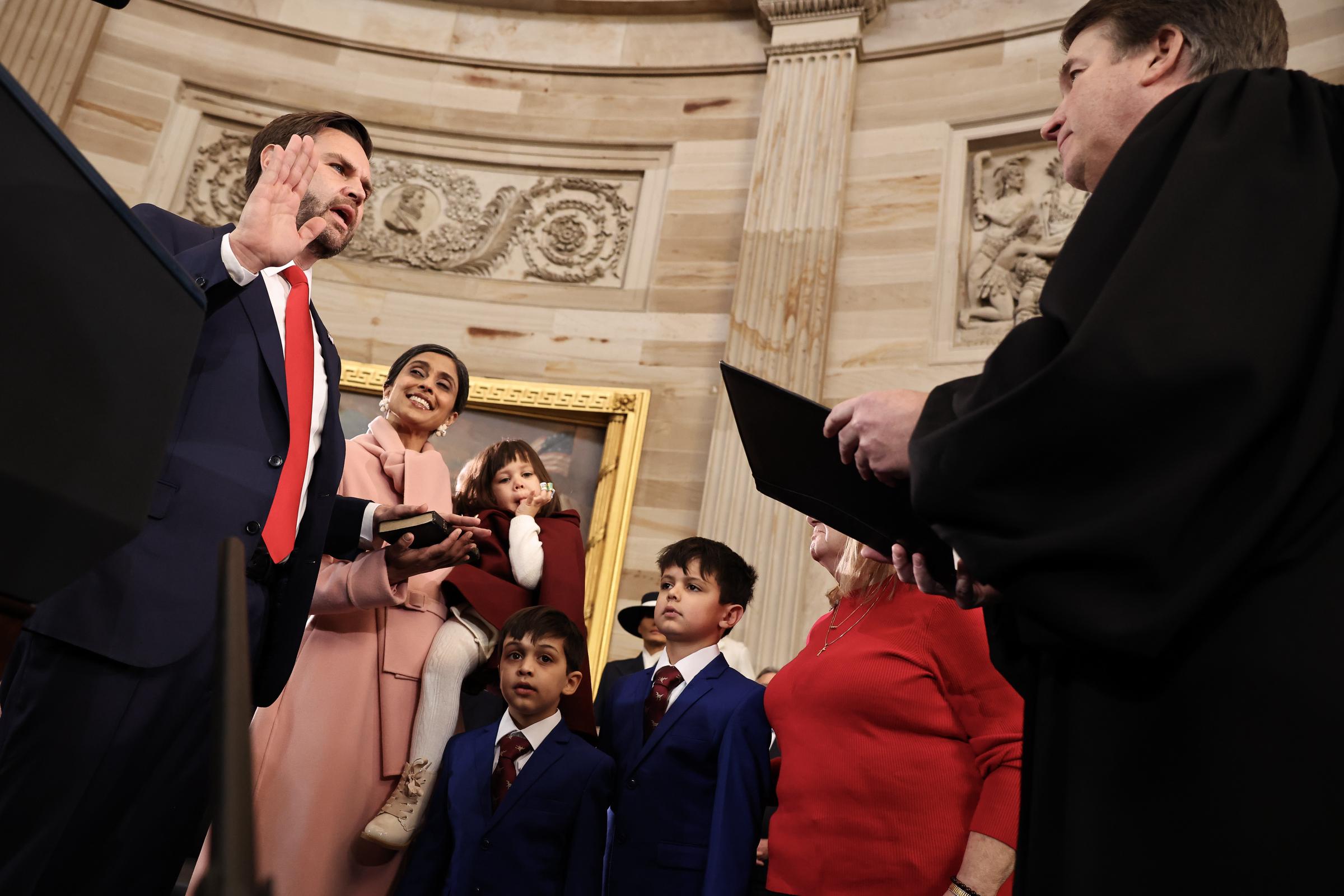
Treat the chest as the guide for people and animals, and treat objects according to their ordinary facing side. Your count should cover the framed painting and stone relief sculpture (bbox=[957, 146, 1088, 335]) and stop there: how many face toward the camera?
2

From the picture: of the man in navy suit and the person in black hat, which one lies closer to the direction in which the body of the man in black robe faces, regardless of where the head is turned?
the man in navy suit

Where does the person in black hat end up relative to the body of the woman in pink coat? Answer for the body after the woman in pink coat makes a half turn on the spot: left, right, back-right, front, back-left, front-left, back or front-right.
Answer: right

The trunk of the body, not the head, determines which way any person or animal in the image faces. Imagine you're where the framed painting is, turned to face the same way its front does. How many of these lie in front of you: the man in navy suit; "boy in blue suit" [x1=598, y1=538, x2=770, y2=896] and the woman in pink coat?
3

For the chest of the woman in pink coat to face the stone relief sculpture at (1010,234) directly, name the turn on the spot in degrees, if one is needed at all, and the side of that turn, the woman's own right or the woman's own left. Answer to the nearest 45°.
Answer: approximately 90° to the woman's own left

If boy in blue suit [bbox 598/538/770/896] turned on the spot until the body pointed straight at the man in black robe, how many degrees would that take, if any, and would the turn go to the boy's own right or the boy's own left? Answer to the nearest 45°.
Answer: approximately 45° to the boy's own left

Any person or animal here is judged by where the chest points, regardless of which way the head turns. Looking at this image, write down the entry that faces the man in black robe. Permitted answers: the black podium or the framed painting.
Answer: the framed painting

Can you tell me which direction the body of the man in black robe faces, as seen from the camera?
to the viewer's left

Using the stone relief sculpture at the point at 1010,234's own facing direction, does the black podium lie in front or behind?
in front
